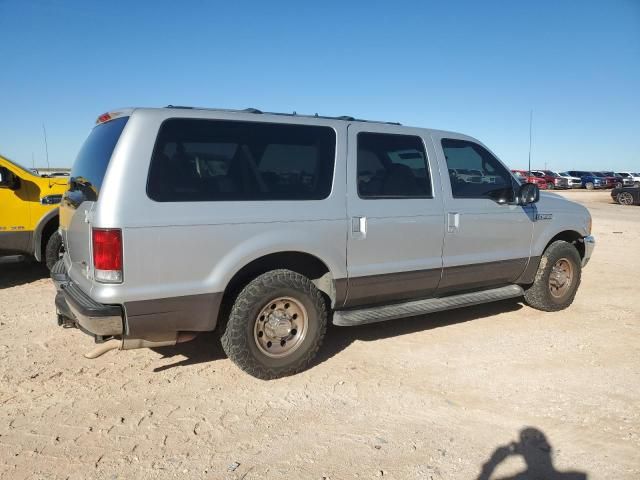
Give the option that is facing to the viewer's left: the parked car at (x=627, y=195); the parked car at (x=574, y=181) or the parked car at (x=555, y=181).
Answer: the parked car at (x=627, y=195)

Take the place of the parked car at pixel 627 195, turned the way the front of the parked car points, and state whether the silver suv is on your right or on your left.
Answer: on your left

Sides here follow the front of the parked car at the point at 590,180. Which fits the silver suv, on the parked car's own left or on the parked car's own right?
on the parked car's own right

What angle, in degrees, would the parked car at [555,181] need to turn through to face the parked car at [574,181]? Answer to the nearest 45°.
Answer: approximately 90° to its left

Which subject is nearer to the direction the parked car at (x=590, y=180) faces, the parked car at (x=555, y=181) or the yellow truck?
the yellow truck

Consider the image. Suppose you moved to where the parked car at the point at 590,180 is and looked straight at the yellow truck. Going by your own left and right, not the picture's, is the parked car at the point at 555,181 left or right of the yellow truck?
right

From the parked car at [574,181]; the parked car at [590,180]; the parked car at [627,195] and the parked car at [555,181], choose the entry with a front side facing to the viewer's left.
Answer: the parked car at [627,195]

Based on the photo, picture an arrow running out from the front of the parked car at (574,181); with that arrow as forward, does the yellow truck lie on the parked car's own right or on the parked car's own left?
on the parked car's own right

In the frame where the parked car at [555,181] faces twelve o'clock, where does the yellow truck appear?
The yellow truck is roughly at 2 o'clock from the parked car.

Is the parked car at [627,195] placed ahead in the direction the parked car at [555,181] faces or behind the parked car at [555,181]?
ahead

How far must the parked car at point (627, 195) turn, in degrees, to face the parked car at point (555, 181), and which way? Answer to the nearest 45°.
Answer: approximately 90° to its right

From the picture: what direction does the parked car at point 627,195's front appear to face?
to the viewer's left
